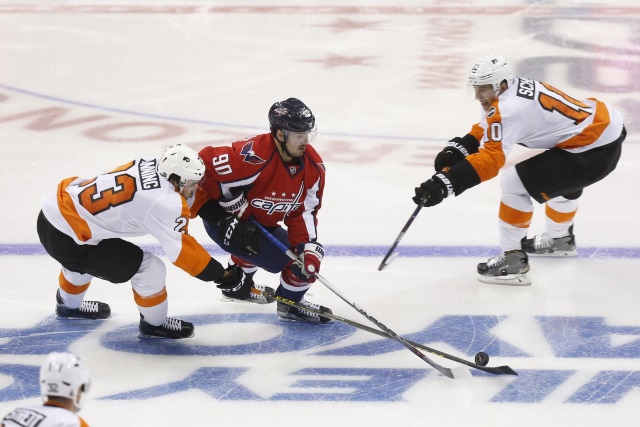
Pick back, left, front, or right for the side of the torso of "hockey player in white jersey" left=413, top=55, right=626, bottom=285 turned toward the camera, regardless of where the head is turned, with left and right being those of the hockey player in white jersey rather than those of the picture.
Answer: left

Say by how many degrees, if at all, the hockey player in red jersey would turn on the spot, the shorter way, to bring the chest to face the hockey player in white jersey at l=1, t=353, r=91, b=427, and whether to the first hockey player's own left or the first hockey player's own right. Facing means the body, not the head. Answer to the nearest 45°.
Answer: approximately 45° to the first hockey player's own right

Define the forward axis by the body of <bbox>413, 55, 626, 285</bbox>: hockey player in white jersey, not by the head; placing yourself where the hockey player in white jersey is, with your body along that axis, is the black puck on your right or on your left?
on your left

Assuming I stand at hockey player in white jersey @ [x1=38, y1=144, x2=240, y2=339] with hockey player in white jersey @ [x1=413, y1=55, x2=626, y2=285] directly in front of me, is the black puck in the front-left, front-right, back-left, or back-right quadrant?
front-right

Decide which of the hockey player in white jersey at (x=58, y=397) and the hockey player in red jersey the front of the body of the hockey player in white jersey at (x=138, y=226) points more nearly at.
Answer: the hockey player in red jersey

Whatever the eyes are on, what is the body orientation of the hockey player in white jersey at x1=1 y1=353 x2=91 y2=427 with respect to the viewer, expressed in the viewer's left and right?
facing away from the viewer and to the right of the viewer

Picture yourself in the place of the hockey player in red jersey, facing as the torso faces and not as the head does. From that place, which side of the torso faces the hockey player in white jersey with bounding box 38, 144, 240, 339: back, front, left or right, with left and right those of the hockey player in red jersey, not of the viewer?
right

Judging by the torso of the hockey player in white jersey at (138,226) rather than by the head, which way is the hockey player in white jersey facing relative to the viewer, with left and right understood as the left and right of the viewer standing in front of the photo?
facing to the right of the viewer

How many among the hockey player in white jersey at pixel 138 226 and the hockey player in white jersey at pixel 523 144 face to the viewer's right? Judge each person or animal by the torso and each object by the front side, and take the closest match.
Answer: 1

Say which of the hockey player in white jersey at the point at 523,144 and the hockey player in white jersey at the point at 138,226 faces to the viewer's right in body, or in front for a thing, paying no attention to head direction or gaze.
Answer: the hockey player in white jersey at the point at 138,226

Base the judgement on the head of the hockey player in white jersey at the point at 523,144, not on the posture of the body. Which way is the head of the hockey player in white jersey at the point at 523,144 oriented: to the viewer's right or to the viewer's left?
to the viewer's left

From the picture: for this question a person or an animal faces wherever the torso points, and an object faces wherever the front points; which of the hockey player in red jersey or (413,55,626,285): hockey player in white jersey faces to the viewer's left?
the hockey player in white jersey

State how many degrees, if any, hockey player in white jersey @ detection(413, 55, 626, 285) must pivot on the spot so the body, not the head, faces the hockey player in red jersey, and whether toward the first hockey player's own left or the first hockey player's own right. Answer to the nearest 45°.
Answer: approximately 45° to the first hockey player's own left

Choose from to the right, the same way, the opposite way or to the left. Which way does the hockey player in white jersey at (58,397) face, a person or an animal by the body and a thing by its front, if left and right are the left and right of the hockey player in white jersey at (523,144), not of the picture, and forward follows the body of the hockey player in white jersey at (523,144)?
to the right

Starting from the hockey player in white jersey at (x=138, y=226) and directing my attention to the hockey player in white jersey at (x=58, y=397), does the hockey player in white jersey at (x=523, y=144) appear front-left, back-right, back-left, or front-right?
back-left

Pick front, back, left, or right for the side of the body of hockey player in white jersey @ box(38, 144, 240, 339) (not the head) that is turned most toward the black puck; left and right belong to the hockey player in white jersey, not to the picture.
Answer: front

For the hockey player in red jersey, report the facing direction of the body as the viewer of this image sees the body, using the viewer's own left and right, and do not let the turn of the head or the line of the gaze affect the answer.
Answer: facing the viewer and to the right of the viewer

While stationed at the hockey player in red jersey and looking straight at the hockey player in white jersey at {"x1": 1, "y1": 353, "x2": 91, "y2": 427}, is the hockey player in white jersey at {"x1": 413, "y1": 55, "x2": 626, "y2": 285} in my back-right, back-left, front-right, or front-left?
back-left
